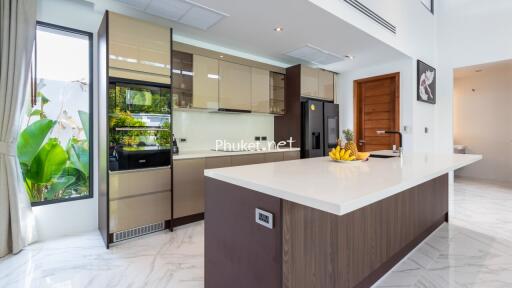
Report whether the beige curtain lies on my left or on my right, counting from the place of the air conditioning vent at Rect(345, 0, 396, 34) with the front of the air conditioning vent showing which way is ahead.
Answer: on my right

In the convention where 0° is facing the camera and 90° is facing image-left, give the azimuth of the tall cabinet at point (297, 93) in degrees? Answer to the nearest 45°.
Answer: approximately 315°

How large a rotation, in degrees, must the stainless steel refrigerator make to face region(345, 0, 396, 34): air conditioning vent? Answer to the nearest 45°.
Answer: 0° — it already faces it

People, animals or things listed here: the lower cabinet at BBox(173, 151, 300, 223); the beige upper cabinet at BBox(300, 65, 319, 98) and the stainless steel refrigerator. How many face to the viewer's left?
0

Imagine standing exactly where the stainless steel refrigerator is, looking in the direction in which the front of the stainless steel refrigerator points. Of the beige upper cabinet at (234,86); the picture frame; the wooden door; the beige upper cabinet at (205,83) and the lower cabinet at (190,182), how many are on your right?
3

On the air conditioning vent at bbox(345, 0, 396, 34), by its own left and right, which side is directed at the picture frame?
left

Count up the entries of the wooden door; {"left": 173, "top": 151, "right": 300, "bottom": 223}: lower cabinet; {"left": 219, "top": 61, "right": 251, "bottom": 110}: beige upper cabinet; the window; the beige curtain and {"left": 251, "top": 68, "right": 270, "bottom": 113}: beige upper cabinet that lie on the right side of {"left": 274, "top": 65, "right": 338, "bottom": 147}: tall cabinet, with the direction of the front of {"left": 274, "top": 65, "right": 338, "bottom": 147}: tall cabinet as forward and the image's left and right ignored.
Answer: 5

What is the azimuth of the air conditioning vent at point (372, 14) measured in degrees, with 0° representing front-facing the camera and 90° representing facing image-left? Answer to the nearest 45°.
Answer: approximately 315°

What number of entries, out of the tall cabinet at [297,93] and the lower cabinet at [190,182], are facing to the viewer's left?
0

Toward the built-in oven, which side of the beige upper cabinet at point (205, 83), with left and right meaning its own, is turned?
right

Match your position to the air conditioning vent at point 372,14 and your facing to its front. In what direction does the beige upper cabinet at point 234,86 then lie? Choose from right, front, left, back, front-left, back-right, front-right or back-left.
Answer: back-right

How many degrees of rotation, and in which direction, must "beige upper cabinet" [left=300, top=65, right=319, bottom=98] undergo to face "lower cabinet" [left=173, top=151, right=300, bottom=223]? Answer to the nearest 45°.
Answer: approximately 90° to its right
